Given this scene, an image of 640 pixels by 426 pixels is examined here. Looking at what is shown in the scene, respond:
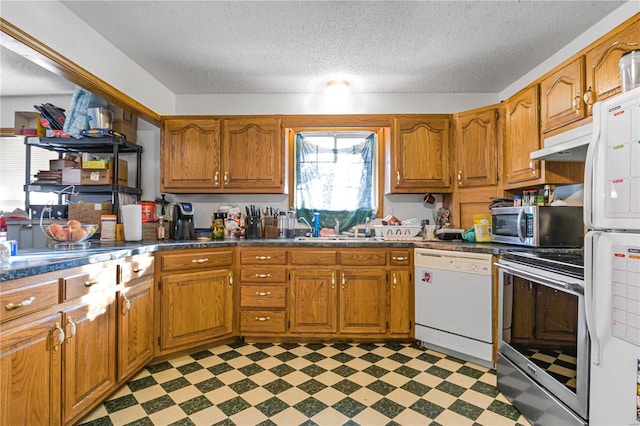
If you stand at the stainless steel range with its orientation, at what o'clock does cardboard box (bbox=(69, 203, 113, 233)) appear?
The cardboard box is roughly at 1 o'clock from the stainless steel range.

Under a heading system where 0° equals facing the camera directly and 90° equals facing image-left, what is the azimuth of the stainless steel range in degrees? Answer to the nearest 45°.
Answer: approximately 45°

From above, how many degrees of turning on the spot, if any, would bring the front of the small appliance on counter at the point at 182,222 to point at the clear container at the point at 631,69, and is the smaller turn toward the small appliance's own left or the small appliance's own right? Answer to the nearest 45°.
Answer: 0° — it already faces it

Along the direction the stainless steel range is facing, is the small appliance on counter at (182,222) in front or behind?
in front

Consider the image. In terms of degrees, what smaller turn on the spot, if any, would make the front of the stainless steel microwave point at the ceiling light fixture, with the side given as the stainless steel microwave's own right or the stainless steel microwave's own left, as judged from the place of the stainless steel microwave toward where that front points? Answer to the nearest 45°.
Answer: approximately 45° to the stainless steel microwave's own right

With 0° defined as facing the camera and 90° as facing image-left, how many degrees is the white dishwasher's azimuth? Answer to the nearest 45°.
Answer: approximately 45°

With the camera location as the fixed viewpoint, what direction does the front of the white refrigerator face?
facing the viewer and to the left of the viewer

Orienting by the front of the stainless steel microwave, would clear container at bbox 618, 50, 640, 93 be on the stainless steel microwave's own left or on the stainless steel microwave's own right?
on the stainless steel microwave's own left

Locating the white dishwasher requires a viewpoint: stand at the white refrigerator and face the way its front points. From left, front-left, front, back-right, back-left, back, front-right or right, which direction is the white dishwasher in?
right

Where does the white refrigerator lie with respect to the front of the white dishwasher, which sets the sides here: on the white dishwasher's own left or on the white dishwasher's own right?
on the white dishwasher's own left

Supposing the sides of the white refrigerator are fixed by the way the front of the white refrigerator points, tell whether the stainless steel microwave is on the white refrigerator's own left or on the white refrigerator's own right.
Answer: on the white refrigerator's own right

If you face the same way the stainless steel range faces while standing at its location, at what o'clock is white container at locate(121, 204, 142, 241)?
The white container is roughly at 1 o'clock from the stainless steel range.

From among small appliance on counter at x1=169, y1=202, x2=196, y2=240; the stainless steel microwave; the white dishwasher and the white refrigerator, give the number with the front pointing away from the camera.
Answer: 0

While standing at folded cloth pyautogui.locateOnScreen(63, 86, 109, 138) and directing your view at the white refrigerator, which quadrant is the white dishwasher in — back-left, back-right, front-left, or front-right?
front-left

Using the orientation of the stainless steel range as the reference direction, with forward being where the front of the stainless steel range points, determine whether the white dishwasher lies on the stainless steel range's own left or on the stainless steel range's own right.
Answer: on the stainless steel range's own right
